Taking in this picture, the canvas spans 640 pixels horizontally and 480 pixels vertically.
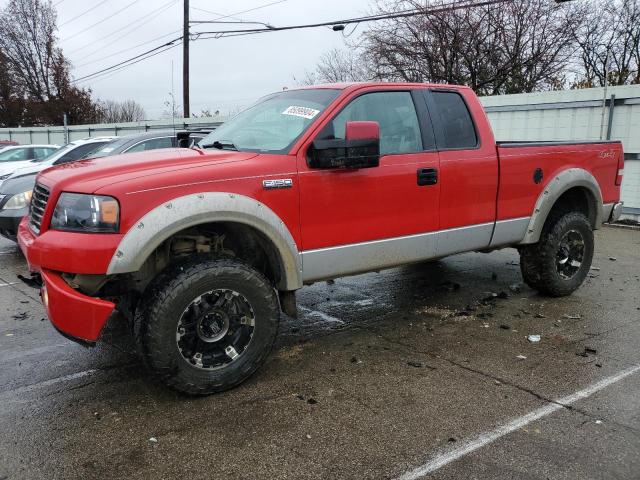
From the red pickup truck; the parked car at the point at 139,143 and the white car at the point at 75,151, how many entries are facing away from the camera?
0

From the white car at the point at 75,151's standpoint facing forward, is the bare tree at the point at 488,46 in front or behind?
behind

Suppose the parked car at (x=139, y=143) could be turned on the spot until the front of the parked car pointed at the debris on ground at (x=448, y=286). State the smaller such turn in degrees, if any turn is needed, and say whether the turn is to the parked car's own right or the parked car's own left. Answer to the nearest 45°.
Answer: approximately 90° to the parked car's own left

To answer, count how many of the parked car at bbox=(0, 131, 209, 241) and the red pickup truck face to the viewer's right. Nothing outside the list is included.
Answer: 0

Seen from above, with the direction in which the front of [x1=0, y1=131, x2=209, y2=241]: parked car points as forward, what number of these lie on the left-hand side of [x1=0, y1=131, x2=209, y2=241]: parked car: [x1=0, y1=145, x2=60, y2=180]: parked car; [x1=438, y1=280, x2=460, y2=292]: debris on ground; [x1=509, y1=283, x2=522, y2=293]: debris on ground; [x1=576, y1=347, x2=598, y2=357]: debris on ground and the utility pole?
3

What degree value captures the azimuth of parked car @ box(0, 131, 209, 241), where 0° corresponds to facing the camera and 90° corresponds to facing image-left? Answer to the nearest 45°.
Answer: approximately 45°

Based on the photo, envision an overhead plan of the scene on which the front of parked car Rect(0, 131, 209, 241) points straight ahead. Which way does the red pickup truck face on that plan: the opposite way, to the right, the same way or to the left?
the same way

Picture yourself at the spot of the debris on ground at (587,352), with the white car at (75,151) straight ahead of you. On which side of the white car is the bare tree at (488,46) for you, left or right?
right

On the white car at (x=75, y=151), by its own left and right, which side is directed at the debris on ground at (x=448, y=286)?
left

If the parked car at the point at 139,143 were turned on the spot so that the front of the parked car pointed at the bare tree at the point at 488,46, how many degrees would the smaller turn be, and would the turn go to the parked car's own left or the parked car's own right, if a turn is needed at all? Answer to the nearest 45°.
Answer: approximately 180°

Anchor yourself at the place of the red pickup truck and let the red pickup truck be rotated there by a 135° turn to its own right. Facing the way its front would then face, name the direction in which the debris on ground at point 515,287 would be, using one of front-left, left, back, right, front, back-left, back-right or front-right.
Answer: front-right

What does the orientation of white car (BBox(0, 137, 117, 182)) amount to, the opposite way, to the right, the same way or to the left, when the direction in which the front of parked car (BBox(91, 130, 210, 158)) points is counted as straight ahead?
the same way

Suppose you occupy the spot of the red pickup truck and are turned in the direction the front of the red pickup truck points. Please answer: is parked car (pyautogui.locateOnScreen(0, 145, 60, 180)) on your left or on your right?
on your right

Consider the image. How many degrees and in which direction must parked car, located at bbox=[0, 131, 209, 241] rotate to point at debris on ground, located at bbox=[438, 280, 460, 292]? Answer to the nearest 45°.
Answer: approximately 90° to its left

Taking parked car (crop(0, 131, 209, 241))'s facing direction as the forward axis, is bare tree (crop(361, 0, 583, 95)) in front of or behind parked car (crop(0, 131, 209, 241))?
behind

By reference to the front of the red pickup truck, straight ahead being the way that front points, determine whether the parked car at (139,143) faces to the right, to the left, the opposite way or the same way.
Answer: the same way
